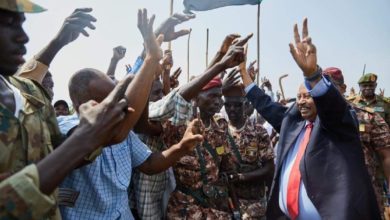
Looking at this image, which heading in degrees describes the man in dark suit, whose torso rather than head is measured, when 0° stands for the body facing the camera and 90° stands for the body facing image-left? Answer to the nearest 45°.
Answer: approximately 45°

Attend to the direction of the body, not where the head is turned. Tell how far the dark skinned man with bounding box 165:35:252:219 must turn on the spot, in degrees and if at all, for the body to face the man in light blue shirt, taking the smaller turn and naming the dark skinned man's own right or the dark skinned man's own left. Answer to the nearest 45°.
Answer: approximately 90° to the dark skinned man's own right

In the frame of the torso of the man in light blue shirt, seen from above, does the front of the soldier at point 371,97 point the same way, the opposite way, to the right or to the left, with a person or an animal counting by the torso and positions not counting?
the opposite way

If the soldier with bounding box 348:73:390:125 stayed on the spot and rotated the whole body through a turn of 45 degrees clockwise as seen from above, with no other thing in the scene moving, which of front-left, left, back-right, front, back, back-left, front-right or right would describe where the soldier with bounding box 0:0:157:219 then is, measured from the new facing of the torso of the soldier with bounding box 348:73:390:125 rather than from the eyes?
front-left

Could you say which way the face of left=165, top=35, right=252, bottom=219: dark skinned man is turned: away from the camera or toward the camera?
toward the camera

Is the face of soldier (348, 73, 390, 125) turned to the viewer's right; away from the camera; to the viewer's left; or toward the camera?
toward the camera

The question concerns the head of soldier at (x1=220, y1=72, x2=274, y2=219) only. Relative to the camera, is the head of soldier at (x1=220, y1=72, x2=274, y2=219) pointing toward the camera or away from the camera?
toward the camera

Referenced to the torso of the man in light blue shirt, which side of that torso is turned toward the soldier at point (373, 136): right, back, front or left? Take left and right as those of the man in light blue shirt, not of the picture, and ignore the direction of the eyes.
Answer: front

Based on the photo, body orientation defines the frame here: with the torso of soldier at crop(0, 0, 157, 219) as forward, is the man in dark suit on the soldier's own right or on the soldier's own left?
on the soldier's own left

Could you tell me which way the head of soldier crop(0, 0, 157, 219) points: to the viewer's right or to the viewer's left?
to the viewer's right

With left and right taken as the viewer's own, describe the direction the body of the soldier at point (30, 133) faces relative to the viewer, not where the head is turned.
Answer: facing the viewer and to the right of the viewer

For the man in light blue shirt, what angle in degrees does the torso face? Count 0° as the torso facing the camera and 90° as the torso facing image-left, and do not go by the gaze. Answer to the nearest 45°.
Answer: approximately 225°

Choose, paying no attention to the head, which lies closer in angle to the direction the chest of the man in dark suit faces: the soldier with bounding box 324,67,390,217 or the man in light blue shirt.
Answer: the man in light blue shirt

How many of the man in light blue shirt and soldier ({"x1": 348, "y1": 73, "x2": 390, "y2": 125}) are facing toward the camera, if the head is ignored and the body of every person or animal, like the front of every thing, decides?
1

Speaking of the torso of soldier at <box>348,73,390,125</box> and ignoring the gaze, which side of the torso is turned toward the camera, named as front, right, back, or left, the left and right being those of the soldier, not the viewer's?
front
